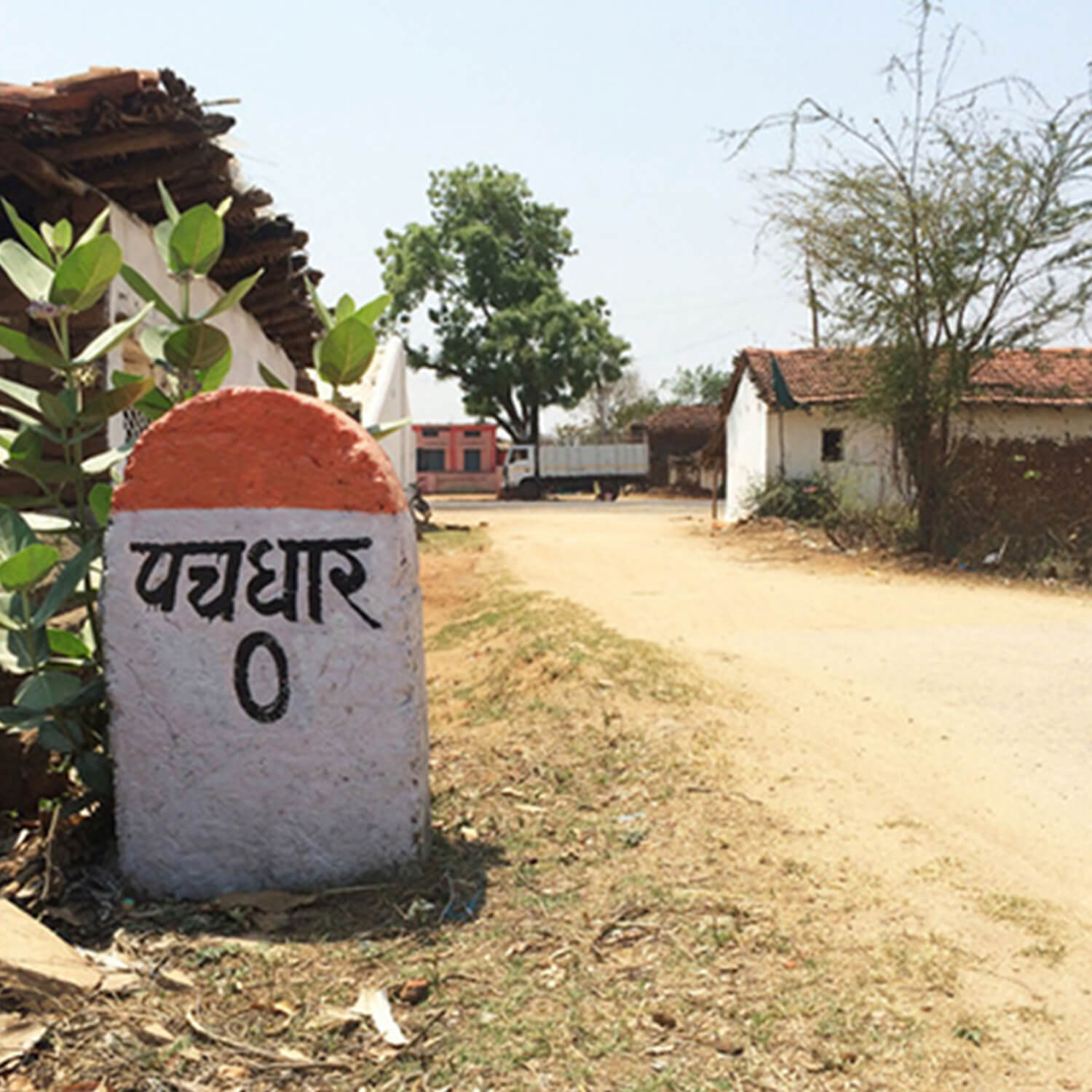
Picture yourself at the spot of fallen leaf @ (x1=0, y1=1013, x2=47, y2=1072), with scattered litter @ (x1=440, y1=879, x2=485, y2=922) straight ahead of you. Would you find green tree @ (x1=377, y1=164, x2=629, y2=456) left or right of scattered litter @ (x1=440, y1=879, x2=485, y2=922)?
left

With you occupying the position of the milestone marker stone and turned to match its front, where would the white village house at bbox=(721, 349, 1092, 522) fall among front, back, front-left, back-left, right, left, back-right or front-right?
back-left

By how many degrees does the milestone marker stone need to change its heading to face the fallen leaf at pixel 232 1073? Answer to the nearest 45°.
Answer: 0° — it already faces it

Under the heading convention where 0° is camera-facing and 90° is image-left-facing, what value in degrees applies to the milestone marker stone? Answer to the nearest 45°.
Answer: approximately 0°

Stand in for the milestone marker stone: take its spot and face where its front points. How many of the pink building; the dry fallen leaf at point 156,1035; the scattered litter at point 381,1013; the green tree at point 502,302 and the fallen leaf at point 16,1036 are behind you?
2

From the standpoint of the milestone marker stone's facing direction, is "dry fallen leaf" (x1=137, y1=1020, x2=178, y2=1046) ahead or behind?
ahead

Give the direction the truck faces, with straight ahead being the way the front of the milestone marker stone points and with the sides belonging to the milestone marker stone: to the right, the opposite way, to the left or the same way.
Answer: to the right

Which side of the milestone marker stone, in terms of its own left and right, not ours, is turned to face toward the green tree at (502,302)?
back

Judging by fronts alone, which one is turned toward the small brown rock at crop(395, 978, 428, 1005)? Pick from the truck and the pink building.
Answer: the pink building

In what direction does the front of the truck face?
to the viewer's left

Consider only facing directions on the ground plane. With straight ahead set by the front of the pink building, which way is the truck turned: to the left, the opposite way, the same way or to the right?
to the right

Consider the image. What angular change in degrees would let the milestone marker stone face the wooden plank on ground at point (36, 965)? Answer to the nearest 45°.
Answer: approximately 45° to its right

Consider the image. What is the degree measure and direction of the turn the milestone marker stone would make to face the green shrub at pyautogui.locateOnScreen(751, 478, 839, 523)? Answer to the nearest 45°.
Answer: approximately 135° to its left

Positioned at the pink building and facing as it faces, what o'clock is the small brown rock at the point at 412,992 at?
The small brown rock is roughly at 12 o'clock from the pink building.

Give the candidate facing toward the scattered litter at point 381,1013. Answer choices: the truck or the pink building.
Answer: the pink building
